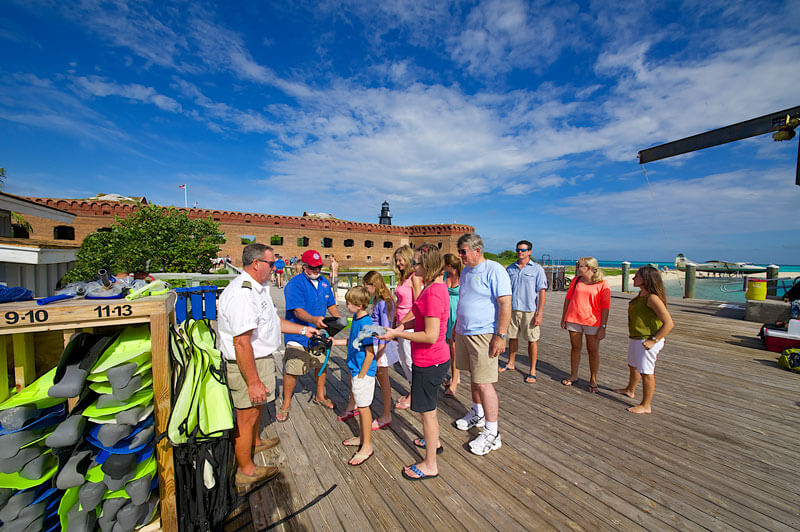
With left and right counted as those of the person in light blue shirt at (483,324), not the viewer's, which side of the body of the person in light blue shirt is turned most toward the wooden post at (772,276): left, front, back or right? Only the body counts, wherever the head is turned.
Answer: back

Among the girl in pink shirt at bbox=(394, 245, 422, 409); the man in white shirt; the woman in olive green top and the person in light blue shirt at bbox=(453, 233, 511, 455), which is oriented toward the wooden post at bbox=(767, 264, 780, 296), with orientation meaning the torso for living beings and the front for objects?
the man in white shirt

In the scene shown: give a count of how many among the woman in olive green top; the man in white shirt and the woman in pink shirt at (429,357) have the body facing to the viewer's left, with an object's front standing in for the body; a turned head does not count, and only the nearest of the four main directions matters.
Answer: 2

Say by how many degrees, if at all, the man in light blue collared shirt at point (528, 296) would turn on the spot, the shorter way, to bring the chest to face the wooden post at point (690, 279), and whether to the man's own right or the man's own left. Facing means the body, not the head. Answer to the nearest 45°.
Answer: approximately 180°

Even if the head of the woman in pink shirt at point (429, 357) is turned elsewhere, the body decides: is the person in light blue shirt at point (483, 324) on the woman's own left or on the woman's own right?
on the woman's own right

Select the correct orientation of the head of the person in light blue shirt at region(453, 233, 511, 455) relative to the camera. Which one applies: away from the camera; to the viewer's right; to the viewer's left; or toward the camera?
to the viewer's left

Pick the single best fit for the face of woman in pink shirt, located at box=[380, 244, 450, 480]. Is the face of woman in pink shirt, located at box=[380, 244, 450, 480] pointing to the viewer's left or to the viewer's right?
to the viewer's left

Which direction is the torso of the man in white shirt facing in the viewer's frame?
to the viewer's right

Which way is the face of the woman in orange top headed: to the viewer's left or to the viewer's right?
to the viewer's left
